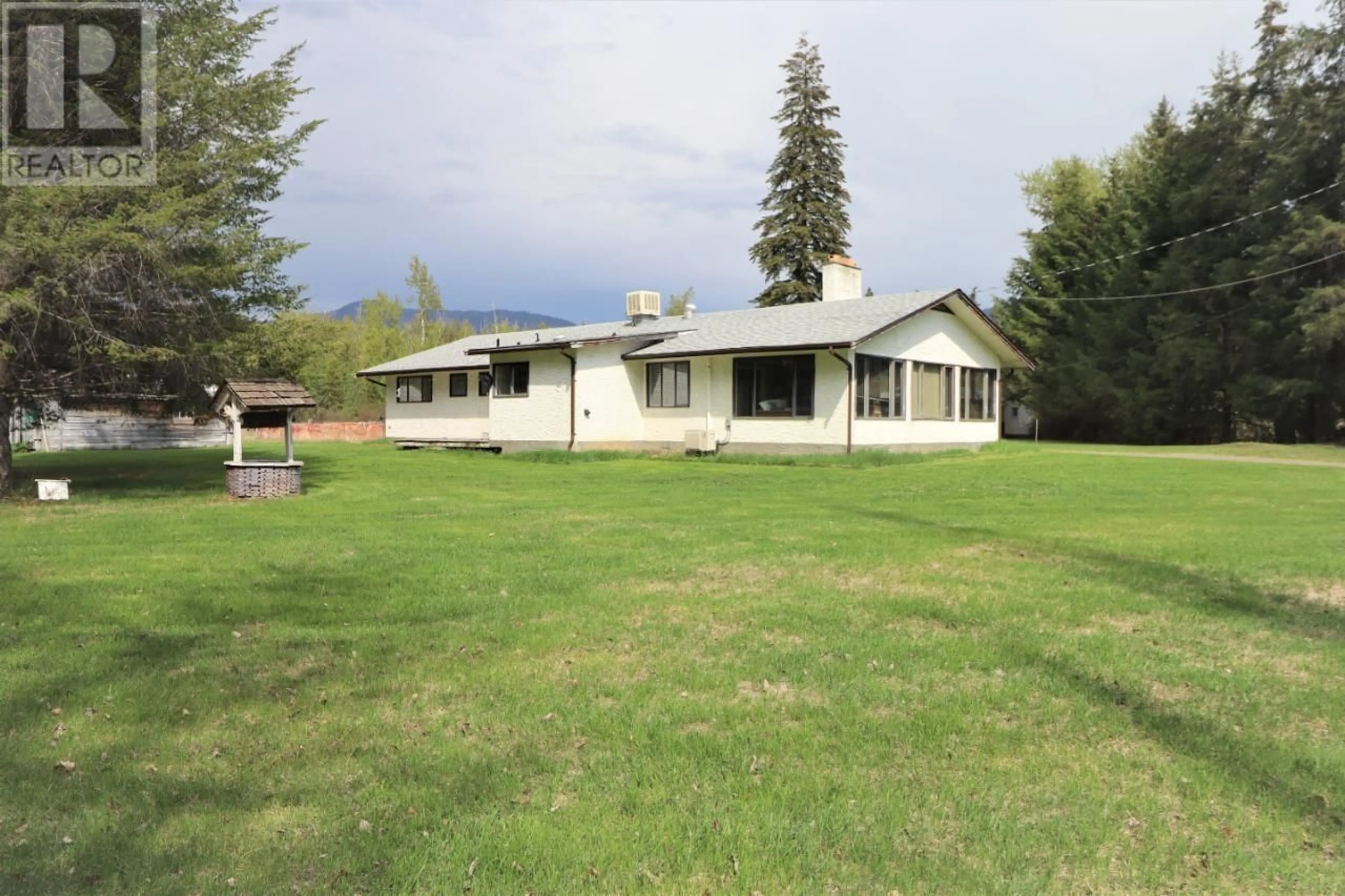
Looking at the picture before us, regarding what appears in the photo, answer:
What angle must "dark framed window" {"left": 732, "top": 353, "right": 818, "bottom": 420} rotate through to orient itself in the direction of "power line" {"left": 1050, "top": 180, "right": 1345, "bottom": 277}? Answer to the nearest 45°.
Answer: approximately 135° to its left

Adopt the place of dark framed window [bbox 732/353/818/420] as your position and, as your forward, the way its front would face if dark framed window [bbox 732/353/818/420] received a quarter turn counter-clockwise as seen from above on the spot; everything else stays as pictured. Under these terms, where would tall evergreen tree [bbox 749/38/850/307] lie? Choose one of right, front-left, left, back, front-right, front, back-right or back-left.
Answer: left

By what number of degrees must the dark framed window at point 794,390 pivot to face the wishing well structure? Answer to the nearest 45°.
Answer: approximately 45° to its right

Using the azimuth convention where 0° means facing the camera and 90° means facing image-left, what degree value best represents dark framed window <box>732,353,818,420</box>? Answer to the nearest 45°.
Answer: approximately 0°

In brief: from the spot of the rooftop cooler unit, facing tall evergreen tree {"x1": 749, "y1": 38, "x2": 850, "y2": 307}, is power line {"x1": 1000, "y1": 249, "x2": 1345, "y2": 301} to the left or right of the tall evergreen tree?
right

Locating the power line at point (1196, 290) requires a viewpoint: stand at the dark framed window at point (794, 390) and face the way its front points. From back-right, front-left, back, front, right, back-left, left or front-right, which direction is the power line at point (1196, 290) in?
back-left

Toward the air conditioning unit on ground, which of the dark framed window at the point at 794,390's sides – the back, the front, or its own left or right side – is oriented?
right
